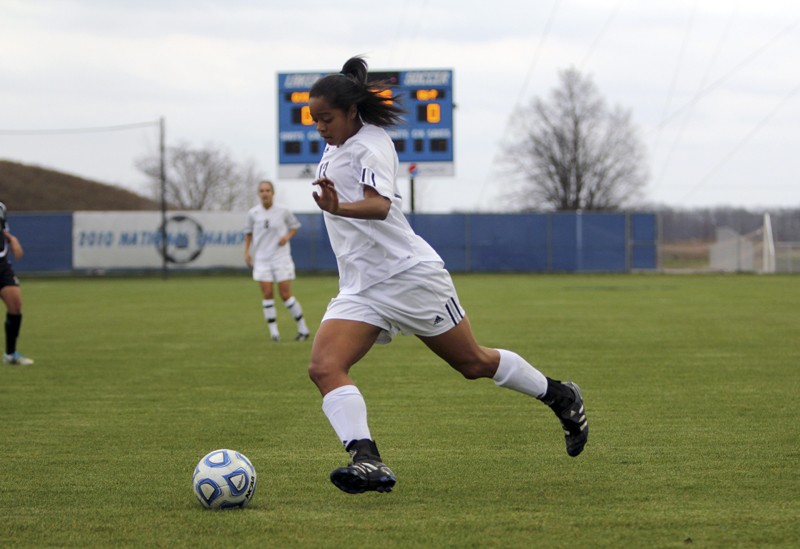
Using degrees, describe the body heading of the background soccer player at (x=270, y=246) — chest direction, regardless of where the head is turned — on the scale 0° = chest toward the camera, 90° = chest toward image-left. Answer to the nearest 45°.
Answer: approximately 0°

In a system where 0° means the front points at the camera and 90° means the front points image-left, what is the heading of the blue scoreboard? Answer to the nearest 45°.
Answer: approximately 0°

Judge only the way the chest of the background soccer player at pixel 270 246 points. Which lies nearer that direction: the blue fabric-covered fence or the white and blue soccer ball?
the white and blue soccer ball

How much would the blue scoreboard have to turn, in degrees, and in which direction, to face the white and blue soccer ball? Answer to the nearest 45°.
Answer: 0° — it already faces it

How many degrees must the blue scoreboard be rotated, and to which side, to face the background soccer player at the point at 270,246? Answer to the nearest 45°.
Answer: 0° — it already faces them

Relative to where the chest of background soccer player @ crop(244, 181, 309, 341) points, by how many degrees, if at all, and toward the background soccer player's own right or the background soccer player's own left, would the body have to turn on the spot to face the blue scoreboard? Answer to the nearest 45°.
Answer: approximately 180°

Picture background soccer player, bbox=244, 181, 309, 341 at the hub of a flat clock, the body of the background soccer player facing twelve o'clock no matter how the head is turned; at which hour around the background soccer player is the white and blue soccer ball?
The white and blue soccer ball is roughly at 12 o'clock from the background soccer player.
